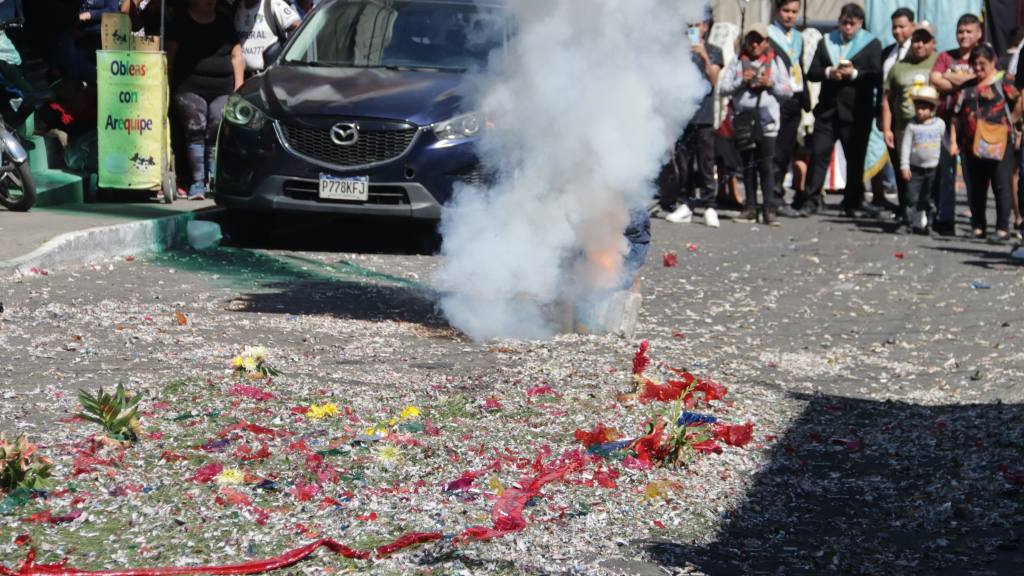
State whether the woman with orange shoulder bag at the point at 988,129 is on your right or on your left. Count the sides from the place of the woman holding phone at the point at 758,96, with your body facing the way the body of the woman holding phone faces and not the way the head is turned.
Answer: on your left

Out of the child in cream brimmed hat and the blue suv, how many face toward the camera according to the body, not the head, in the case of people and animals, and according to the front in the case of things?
2

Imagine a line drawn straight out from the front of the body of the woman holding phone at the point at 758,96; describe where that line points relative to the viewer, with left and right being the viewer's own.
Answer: facing the viewer

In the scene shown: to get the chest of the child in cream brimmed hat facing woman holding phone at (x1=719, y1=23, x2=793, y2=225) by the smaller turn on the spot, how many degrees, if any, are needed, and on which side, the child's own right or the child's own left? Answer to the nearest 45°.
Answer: approximately 90° to the child's own right

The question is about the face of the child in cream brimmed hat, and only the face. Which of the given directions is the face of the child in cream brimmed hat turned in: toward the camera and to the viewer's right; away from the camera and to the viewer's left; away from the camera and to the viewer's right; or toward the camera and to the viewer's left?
toward the camera and to the viewer's left

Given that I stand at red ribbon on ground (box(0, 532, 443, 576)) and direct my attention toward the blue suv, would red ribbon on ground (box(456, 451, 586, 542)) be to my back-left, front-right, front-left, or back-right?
front-right

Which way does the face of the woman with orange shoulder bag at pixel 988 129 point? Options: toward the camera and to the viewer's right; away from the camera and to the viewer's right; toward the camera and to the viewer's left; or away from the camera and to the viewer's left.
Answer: toward the camera and to the viewer's left

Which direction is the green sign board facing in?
toward the camera

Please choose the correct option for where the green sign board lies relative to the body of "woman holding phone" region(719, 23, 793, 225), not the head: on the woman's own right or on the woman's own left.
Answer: on the woman's own right

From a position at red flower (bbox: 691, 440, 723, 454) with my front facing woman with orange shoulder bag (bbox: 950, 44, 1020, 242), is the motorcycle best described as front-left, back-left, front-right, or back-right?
front-left

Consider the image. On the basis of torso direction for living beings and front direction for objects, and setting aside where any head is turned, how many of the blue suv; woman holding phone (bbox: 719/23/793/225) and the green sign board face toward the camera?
3

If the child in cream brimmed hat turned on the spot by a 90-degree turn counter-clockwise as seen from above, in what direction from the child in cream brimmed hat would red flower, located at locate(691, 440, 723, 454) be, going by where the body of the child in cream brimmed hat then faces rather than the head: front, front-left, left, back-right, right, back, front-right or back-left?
right

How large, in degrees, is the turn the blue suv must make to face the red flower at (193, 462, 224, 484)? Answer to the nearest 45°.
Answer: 0° — it already faces it

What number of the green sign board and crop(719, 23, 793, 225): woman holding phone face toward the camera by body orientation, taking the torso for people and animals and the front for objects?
2

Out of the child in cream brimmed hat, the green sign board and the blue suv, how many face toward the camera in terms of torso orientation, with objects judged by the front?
3

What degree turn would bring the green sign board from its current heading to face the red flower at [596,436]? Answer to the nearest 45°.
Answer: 0° — it already faces it

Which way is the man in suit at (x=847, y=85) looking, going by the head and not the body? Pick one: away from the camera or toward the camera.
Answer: toward the camera

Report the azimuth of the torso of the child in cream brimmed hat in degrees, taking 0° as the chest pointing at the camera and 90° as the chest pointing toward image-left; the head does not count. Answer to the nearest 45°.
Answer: approximately 0°

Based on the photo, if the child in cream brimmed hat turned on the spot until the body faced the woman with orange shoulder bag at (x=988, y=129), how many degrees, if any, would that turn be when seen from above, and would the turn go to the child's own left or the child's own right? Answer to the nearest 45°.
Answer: approximately 45° to the child's own left
